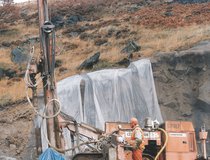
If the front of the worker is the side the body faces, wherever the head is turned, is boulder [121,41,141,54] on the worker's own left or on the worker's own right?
on the worker's own right

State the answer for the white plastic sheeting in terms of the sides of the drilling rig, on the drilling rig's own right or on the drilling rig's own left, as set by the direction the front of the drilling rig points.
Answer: on the drilling rig's own right

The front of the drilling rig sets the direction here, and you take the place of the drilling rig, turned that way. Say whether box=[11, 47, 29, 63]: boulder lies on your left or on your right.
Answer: on your right

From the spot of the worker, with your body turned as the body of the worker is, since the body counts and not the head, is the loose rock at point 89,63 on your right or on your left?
on your right

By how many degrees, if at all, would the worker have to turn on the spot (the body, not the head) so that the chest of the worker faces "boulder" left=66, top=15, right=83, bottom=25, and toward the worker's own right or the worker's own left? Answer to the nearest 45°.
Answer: approximately 90° to the worker's own right

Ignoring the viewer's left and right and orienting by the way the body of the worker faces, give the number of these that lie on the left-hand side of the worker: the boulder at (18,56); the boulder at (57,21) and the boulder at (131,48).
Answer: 0

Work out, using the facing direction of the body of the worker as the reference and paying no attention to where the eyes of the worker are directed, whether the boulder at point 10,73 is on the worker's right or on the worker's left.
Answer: on the worker's right

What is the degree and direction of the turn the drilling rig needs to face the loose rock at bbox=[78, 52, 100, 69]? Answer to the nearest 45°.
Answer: approximately 90° to its right
